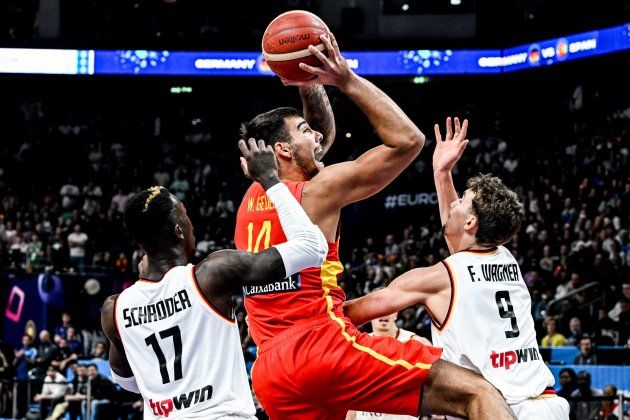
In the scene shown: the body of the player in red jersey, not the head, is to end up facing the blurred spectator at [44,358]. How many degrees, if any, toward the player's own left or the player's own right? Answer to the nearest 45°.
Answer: approximately 90° to the player's own left

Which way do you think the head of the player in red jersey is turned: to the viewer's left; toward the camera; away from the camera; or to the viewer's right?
to the viewer's right

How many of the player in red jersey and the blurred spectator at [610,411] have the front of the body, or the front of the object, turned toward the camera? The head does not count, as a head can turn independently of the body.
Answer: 1

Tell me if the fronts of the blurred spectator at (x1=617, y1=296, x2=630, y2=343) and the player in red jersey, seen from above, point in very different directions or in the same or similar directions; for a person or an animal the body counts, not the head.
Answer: very different directions

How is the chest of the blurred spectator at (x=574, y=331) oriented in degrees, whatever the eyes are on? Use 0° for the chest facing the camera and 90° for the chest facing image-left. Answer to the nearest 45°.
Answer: approximately 0°

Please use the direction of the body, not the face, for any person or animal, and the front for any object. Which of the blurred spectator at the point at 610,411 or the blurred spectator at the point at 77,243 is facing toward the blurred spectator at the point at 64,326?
the blurred spectator at the point at 77,243

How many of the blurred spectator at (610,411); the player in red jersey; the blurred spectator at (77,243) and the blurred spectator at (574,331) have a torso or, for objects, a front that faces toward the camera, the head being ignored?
3

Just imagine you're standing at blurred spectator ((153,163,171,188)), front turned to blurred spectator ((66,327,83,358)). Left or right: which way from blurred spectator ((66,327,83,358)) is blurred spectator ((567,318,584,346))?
left

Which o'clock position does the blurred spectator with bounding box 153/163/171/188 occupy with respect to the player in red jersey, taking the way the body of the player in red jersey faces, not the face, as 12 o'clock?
The blurred spectator is roughly at 10 o'clock from the player in red jersey.

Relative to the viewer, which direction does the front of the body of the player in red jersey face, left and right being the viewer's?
facing away from the viewer and to the right of the viewer
